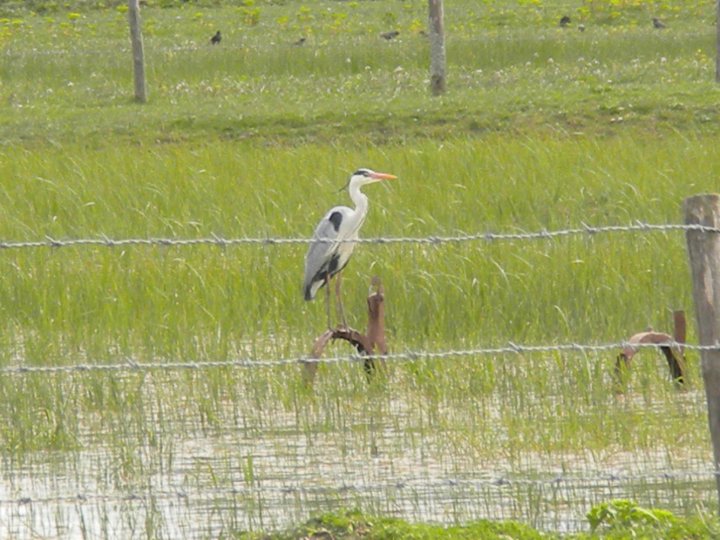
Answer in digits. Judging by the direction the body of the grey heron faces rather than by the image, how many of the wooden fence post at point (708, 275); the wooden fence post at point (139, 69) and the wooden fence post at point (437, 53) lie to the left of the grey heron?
2

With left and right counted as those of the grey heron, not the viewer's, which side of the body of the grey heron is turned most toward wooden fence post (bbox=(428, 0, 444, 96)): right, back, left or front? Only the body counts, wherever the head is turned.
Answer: left

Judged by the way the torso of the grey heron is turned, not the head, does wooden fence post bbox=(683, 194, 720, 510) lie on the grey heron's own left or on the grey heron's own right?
on the grey heron's own right

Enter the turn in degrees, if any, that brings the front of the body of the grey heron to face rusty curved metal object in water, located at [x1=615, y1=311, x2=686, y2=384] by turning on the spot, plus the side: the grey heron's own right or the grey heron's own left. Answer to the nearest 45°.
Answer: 0° — it already faces it

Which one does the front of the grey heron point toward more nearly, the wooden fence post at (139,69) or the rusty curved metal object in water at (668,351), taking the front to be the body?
the rusty curved metal object in water

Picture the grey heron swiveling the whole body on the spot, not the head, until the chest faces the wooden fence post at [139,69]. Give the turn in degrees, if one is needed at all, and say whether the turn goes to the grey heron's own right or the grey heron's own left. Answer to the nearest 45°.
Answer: approximately 90° to the grey heron's own left

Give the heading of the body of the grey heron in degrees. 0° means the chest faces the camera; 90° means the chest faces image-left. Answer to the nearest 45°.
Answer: approximately 270°
